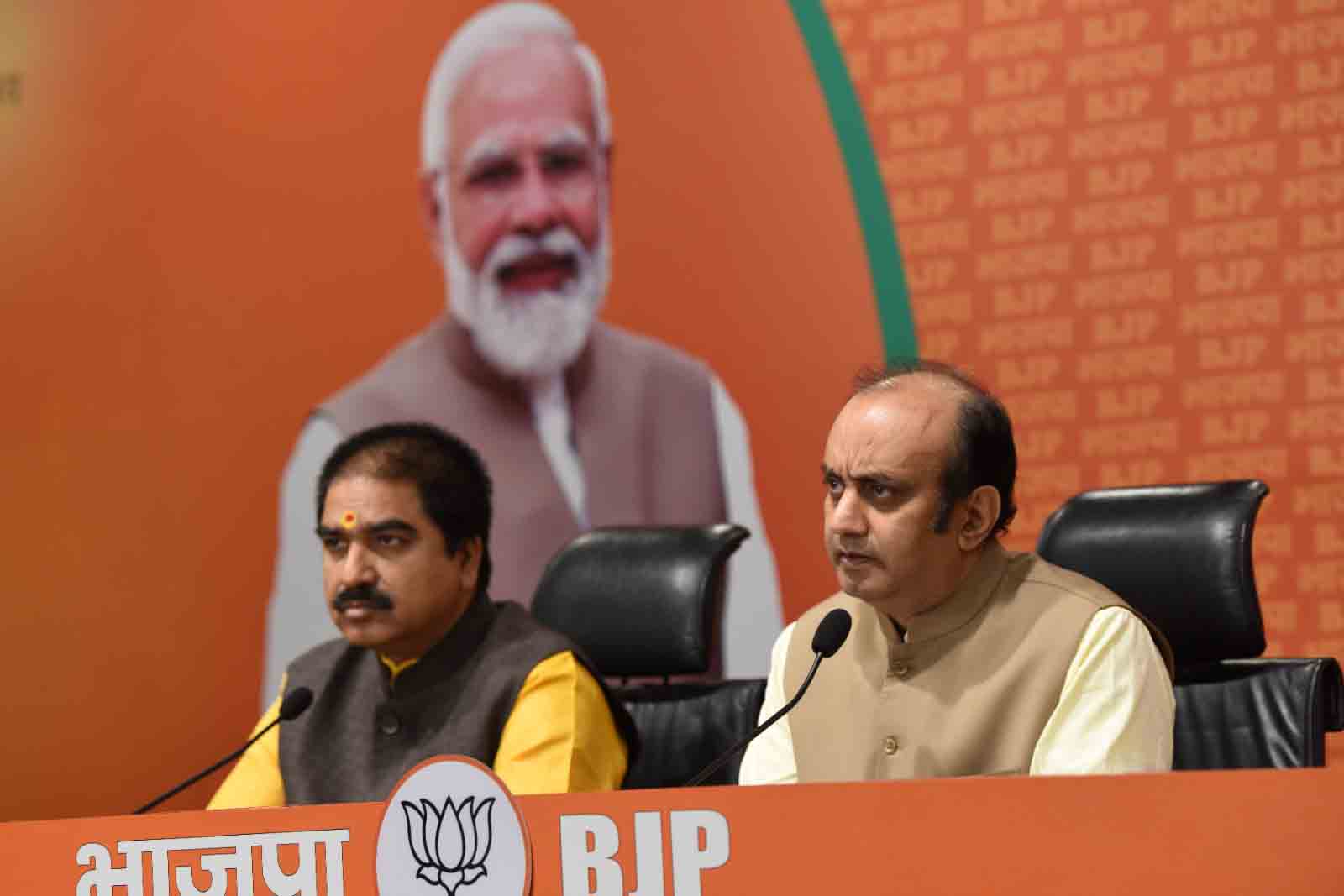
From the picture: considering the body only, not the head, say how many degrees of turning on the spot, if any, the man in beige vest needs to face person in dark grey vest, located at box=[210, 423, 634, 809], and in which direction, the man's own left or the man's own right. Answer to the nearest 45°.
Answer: approximately 90° to the man's own right

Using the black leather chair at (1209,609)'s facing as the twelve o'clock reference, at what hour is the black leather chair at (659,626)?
the black leather chair at (659,626) is roughly at 2 o'clock from the black leather chair at (1209,609).

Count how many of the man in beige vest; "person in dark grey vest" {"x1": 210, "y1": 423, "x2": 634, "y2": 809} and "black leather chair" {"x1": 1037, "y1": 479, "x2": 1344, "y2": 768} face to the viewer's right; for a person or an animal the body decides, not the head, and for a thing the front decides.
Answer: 0

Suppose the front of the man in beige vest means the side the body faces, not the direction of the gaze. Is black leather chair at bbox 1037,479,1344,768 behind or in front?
behind

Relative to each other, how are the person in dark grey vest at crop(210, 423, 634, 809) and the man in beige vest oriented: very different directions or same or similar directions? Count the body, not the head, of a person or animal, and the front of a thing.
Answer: same or similar directions

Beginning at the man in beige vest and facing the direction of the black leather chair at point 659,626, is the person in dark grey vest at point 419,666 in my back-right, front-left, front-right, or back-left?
front-left

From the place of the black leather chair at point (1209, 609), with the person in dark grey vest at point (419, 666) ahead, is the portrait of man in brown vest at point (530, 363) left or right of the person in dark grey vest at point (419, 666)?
right

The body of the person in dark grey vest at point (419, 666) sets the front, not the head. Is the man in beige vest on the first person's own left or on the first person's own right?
on the first person's own left

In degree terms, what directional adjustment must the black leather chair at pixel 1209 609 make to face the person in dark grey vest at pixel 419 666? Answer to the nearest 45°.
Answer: approximately 45° to its right

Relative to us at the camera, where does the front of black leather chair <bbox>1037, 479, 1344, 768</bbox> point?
facing the viewer and to the left of the viewer

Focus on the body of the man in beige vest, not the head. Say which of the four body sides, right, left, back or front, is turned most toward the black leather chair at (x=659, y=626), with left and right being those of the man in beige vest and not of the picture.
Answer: right

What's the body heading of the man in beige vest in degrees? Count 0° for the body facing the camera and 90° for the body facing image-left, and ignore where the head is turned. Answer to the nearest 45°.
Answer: approximately 45°

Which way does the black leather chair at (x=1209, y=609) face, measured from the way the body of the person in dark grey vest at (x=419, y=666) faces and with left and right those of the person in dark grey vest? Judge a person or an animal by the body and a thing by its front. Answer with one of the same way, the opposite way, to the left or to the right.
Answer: the same way

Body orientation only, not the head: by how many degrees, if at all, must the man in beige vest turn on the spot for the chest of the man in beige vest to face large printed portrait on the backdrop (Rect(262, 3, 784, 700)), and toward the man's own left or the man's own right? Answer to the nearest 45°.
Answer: approximately 90° to the man's own right

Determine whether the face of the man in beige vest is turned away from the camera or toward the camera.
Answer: toward the camera

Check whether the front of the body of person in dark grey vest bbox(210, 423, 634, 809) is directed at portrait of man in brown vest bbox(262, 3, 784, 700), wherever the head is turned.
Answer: no

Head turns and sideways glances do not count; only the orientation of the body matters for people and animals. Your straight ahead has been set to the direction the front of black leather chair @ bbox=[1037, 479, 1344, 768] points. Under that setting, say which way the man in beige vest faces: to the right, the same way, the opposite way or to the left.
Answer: the same way

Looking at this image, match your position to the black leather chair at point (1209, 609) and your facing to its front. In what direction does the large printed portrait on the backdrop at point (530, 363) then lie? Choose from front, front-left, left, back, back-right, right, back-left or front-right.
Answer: right
